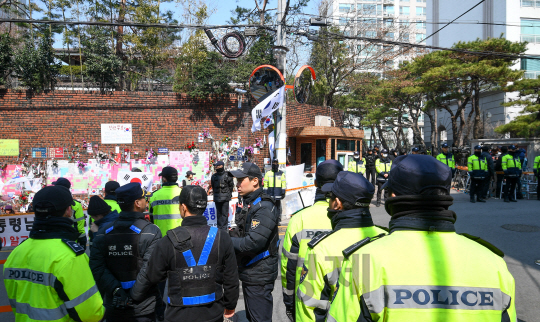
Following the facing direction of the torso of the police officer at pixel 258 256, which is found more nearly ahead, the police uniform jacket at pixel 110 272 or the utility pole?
the police uniform jacket

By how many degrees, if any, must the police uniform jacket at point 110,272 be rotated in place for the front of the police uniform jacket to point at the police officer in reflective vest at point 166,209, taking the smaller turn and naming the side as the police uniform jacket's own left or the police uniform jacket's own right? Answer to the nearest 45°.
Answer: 0° — it already faces them

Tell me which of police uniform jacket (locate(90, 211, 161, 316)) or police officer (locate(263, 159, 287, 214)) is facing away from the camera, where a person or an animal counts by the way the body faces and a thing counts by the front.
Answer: the police uniform jacket

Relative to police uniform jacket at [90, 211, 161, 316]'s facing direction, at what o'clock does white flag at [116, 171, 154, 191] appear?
The white flag is roughly at 12 o'clock from the police uniform jacket.

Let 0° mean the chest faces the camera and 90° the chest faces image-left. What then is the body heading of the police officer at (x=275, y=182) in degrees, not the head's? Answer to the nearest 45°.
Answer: approximately 0°

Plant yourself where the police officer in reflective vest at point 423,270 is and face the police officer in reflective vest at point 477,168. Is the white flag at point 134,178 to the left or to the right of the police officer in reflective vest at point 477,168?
left

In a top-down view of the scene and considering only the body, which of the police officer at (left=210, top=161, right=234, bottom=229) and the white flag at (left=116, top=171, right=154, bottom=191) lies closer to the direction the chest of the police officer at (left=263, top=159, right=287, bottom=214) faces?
the police officer

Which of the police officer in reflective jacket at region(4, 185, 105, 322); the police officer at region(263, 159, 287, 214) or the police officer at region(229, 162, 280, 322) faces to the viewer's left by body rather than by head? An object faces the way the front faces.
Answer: the police officer at region(229, 162, 280, 322)

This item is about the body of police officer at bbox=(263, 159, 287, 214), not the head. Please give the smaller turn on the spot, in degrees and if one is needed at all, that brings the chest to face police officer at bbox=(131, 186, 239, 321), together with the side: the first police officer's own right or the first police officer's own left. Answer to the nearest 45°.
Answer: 0° — they already face them

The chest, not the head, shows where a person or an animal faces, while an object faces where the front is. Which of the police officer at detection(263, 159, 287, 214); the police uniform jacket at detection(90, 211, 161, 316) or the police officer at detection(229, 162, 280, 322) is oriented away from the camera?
the police uniform jacket

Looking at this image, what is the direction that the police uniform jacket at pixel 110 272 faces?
away from the camera

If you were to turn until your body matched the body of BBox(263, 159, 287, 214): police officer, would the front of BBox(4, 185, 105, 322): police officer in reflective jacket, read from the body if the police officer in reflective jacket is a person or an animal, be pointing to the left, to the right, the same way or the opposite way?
the opposite way

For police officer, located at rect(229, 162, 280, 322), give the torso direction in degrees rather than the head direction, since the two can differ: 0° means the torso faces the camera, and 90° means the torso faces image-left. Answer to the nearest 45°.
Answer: approximately 90°
